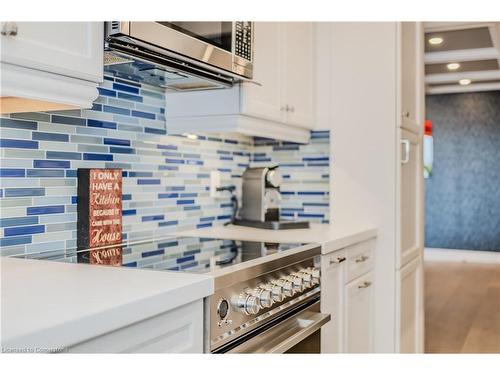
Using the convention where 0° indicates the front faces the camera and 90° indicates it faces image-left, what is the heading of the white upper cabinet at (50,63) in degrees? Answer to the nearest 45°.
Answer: approximately 315°

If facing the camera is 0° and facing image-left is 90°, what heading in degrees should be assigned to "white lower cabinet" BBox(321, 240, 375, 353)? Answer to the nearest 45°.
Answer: approximately 315°

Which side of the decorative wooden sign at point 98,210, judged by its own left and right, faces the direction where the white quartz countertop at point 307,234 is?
left

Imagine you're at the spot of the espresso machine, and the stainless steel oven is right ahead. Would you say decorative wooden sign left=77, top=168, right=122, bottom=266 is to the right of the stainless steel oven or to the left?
right

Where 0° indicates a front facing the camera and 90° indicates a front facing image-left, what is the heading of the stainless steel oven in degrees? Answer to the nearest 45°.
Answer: approximately 315°

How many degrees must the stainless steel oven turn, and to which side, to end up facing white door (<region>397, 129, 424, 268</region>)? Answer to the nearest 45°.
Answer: approximately 90° to its left

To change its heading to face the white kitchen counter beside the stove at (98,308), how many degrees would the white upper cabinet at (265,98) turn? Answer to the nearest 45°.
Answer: approximately 45° to its right

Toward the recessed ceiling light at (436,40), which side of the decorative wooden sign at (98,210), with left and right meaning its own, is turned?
left
